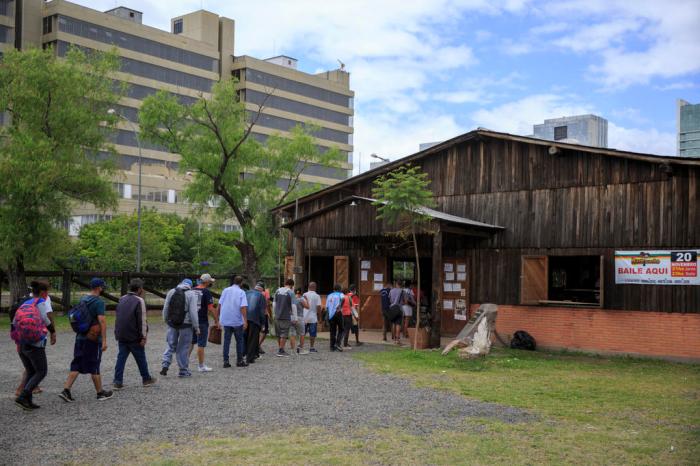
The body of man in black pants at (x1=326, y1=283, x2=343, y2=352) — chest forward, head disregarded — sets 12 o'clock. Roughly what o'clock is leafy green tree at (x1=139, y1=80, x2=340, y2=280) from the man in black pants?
The leafy green tree is roughly at 10 o'clock from the man in black pants.

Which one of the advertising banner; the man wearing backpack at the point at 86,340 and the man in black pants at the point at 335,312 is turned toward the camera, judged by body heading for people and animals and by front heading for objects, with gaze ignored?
the advertising banner

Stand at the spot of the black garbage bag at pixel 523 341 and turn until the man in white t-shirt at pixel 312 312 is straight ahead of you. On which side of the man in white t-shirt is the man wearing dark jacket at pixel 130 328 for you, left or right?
left

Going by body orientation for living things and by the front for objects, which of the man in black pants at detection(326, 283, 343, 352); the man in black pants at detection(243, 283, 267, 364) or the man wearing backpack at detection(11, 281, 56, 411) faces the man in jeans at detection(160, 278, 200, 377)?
the man wearing backpack

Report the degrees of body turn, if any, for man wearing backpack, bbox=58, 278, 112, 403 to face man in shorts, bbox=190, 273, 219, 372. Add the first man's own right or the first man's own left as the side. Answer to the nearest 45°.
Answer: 0° — they already face them

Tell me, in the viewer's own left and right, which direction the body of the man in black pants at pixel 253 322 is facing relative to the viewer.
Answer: facing away from the viewer and to the right of the viewer

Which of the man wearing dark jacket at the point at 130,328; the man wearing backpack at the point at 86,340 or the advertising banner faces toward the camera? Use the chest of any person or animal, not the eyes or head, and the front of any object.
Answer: the advertising banner

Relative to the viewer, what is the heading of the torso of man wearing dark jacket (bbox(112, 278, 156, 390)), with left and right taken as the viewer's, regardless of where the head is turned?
facing away from the viewer and to the right of the viewer

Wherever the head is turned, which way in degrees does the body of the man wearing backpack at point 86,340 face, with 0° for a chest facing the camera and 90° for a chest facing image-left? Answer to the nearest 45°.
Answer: approximately 225°

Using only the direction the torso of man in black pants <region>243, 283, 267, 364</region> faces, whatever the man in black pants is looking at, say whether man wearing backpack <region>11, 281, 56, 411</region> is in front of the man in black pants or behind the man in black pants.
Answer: behind

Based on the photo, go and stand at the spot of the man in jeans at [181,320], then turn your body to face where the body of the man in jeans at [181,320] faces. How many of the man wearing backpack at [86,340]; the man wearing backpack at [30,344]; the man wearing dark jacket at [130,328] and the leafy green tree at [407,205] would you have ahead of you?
1

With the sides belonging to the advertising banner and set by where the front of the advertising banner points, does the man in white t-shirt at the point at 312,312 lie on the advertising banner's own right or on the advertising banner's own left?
on the advertising banner's own right

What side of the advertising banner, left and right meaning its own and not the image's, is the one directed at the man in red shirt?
right

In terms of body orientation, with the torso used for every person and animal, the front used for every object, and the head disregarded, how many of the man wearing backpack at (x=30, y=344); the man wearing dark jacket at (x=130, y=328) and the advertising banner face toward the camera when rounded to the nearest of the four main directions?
1

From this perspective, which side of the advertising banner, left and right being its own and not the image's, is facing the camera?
front

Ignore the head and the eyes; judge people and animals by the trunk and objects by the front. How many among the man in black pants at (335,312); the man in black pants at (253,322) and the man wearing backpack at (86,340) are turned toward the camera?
0

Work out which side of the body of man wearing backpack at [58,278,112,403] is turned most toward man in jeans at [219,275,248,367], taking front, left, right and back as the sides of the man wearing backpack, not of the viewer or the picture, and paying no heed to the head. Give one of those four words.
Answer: front
